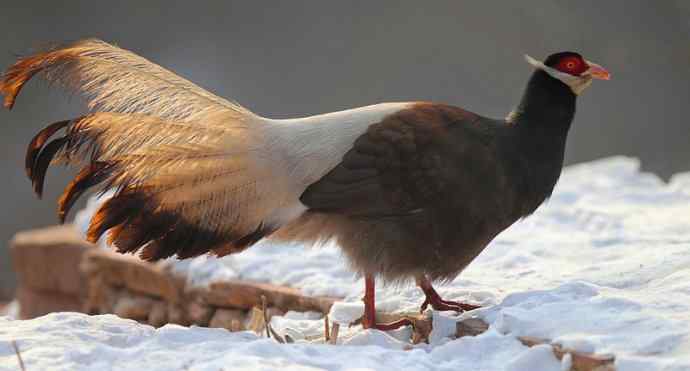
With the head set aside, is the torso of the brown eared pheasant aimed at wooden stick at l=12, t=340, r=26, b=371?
no

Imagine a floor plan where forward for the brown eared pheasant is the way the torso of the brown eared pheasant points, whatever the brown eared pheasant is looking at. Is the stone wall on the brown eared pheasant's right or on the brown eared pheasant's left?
on the brown eared pheasant's left

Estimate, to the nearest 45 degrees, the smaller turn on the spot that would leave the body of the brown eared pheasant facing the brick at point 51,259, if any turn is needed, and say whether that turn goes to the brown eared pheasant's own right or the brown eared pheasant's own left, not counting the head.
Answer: approximately 135° to the brown eared pheasant's own left

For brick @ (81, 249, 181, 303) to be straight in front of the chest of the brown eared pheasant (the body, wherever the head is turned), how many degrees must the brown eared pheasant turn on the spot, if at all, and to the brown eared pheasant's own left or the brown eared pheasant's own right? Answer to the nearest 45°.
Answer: approximately 135° to the brown eared pheasant's own left

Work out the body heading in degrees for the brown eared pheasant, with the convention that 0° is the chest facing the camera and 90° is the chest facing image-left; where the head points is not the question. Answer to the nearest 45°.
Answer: approximately 270°
